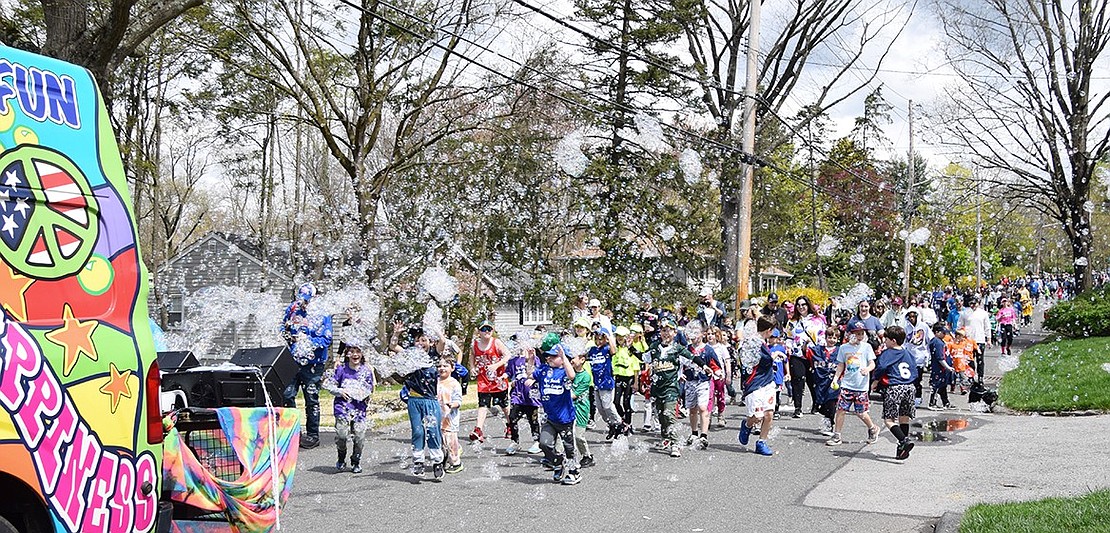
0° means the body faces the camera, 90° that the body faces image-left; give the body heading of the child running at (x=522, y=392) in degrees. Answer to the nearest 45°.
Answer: approximately 45°

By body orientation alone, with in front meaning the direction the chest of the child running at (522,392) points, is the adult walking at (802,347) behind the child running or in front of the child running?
behind

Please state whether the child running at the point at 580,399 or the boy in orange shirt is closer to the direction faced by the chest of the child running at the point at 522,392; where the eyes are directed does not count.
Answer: the child running

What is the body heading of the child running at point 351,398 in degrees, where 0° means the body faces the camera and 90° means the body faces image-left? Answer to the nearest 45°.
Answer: approximately 0°

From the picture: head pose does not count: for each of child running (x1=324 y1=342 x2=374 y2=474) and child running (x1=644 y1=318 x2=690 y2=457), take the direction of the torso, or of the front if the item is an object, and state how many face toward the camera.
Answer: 2

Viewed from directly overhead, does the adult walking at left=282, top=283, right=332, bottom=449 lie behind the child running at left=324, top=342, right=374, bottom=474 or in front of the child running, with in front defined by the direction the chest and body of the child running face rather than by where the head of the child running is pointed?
behind
